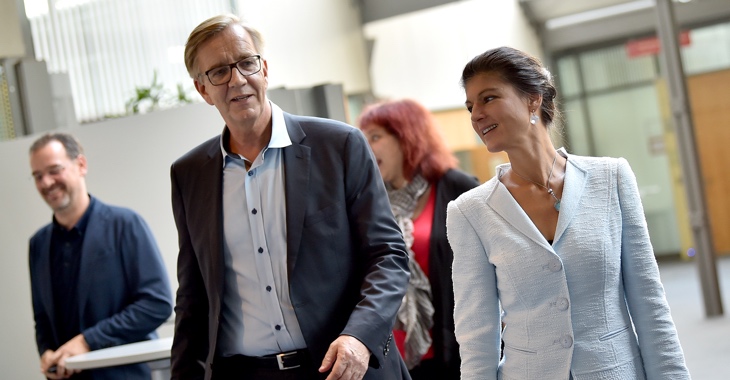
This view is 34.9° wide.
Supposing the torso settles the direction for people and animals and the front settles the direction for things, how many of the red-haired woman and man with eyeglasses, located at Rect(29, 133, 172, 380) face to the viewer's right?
0

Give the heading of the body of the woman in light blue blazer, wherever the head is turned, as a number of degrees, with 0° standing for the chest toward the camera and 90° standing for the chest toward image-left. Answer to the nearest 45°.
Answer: approximately 0°

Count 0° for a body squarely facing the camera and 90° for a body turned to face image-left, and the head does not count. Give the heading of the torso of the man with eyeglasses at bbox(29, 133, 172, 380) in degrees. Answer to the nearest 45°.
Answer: approximately 45°

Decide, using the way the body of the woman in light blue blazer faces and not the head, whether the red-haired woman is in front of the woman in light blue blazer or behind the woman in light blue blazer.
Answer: behind

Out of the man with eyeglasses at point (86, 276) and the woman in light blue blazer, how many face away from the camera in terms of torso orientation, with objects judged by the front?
0

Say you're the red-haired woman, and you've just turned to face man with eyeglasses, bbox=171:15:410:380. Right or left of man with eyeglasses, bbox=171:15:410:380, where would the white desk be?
right

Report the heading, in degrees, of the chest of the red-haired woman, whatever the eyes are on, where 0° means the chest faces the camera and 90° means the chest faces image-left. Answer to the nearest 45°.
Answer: approximately 45°

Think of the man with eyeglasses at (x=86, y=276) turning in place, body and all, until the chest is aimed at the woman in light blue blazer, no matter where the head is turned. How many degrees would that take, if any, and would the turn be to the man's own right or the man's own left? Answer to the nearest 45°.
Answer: approximately 45° to the man's own left

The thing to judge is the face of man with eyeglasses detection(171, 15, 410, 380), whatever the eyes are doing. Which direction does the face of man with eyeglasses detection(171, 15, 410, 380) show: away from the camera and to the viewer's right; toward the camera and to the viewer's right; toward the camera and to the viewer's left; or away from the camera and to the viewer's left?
toward the camera and to the viewer's right

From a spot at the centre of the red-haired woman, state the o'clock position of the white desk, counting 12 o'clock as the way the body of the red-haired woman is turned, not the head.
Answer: The white desk is roughly at 1 o'clock from the red-haired woman.

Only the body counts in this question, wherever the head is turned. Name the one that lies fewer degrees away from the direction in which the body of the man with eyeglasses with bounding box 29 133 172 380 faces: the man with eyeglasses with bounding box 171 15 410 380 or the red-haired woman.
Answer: the man with eyeglasses

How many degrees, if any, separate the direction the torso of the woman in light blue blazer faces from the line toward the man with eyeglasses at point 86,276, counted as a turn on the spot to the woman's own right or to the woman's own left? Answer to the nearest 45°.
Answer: approximately 135° to the woman's own right
